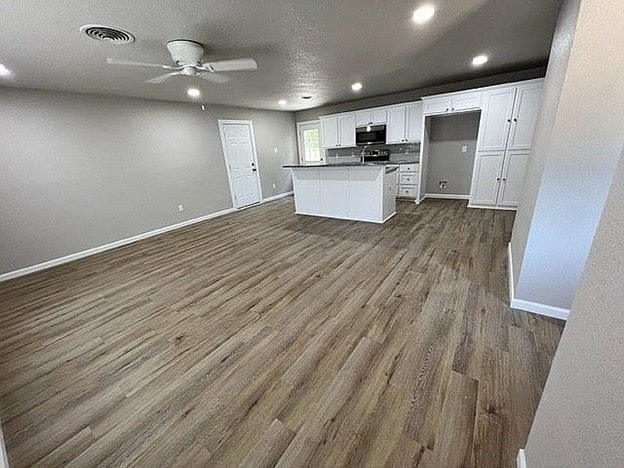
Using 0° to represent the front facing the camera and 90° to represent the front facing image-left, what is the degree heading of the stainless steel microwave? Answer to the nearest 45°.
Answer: approximately 0°

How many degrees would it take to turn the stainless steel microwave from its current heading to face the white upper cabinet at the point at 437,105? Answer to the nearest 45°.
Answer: approximately 45° to its left

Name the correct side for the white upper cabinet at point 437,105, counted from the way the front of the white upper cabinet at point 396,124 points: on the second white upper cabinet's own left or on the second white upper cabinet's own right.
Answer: on the second white upper cabinet's own left

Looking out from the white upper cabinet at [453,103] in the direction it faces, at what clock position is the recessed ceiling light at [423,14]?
The recessed ceiling light is roughly at 12 o'clock from the white upper cabinet.

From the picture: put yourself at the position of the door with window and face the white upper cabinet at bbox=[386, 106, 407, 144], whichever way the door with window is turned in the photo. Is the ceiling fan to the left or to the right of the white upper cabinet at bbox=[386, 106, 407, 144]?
right

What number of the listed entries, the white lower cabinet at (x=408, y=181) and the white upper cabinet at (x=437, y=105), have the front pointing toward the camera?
2

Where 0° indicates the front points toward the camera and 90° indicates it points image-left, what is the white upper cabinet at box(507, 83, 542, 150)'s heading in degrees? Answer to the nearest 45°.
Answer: approximately 0°
